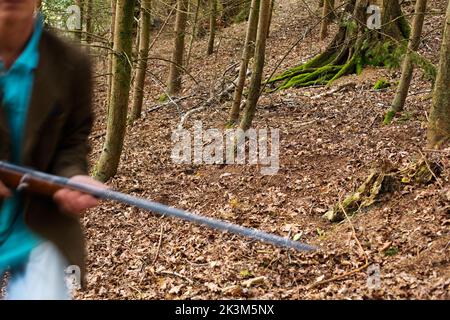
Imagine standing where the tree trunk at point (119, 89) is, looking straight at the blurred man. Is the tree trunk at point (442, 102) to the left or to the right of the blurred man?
left

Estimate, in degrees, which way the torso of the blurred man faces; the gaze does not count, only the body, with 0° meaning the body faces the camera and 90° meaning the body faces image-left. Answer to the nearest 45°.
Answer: approximately 0°

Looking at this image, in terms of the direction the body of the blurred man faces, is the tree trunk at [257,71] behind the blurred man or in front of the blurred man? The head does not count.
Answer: behind

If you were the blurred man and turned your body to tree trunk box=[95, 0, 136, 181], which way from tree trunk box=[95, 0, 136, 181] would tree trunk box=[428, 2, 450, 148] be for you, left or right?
right

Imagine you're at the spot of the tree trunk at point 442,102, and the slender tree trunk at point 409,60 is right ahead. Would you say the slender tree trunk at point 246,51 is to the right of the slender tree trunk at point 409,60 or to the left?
left

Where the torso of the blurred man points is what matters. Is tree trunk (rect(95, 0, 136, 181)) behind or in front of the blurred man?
behind

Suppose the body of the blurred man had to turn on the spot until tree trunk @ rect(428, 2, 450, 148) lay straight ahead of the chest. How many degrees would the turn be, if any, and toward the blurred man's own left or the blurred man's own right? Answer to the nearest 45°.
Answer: approximately 135° to the blurred man's own left

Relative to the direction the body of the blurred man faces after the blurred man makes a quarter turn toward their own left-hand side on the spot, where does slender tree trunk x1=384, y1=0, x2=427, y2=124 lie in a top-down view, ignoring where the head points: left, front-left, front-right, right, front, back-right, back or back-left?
front-left
